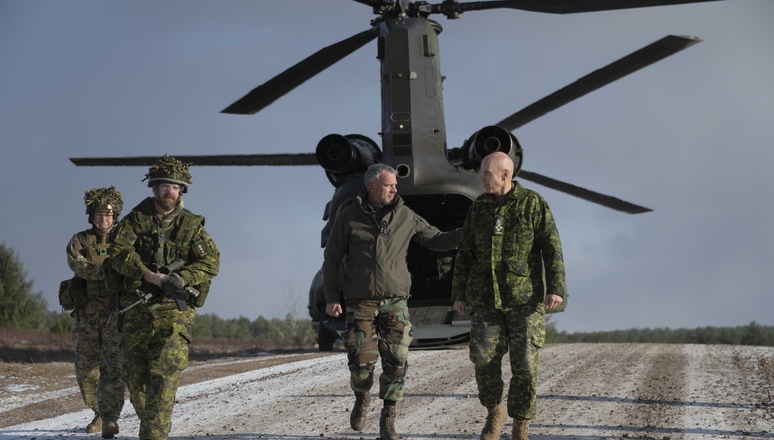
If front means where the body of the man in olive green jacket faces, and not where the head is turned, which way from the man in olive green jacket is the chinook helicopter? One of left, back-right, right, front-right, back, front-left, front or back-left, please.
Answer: back

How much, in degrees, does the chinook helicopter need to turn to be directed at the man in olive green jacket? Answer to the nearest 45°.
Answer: approximately 180°

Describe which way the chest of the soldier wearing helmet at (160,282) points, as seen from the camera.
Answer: toward the camera

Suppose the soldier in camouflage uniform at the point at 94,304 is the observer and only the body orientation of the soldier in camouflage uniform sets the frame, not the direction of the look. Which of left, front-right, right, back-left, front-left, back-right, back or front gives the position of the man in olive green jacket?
front-left

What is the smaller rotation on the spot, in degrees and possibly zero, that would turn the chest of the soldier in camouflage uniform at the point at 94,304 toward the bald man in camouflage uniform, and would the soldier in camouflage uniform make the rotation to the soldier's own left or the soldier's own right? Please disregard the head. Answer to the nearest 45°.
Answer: approximately 45° to the soldier's own left

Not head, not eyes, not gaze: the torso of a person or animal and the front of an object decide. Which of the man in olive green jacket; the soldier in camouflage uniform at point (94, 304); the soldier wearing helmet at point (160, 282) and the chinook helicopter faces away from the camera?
the chinook helicopter

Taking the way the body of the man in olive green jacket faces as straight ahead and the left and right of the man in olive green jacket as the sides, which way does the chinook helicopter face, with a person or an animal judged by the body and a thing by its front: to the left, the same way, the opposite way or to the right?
the opposite way

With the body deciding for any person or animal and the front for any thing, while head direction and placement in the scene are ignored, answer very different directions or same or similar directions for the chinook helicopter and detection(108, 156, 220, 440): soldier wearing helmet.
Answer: very different directions

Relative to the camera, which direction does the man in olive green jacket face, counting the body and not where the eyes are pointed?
toward the camera

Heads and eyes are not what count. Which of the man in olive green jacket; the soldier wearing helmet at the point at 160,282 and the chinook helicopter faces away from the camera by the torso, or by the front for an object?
the chinook helicopter

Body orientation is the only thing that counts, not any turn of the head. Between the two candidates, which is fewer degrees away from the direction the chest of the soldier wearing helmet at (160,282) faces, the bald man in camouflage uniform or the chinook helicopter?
the bald man in camouflage uniform

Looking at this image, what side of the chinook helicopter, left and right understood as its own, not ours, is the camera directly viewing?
back

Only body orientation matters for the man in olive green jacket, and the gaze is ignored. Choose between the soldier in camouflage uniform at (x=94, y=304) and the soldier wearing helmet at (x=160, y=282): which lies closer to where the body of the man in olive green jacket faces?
the soldier wearing helmet

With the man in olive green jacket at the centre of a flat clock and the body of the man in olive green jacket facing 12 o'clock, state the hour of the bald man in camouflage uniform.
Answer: The bald man in camouflage uniform is roughly at 10 o'clock from the man in olive green jacket.

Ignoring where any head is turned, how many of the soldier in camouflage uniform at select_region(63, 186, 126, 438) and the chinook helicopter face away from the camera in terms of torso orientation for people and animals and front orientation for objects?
1
